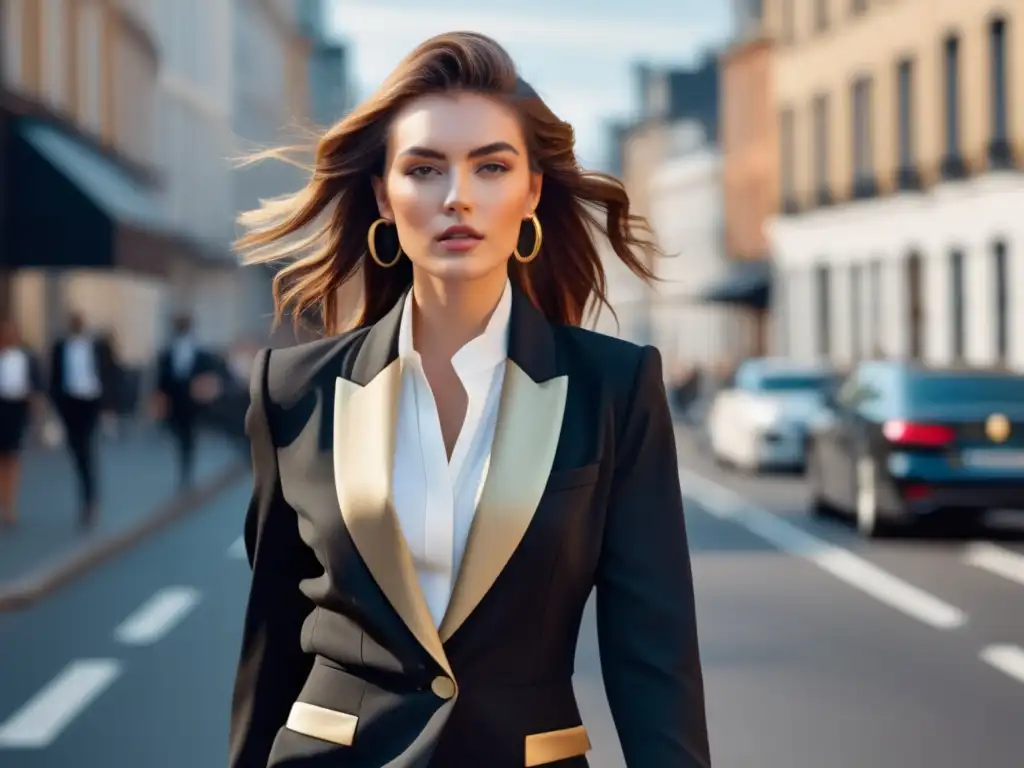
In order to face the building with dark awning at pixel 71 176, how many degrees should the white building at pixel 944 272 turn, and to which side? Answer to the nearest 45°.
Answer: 0° — it already faces it

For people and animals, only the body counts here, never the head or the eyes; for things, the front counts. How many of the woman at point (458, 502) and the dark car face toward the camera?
1

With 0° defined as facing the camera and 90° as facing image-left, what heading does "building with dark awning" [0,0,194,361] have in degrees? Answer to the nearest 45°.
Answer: approximately 315°

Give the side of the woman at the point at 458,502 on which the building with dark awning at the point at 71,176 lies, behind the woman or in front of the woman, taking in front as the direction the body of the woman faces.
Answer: behind

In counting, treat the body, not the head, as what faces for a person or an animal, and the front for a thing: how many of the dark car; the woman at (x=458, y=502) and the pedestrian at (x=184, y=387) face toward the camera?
2

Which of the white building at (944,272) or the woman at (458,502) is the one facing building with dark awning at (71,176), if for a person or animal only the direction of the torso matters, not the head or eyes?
the white building

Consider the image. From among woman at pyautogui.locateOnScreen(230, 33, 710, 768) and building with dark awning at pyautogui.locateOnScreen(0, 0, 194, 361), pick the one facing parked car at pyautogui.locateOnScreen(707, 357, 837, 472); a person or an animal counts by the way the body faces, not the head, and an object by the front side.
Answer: the building with dark awning

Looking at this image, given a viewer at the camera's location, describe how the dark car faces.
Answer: facing away from the viewer and to the left of the viewer

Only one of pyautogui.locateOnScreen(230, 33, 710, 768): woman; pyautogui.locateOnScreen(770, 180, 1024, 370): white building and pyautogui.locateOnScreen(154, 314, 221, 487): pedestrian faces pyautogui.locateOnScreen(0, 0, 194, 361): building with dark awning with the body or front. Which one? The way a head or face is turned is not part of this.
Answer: the white building

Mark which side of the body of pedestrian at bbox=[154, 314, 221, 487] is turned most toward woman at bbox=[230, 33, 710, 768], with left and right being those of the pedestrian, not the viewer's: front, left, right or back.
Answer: front
